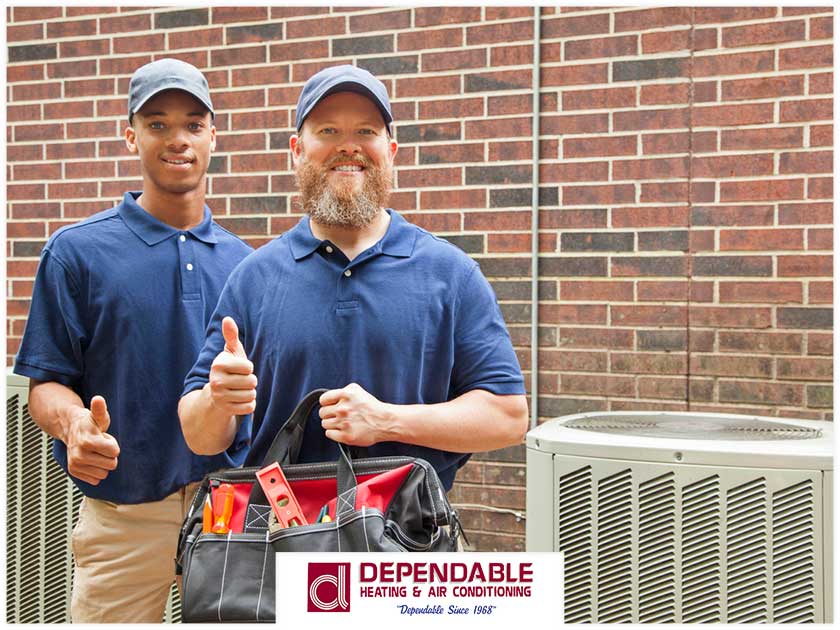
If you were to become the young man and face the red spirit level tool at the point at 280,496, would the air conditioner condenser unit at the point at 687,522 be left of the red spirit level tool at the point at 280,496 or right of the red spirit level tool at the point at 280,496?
left

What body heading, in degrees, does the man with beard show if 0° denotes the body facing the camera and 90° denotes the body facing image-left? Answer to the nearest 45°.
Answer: approximately 0°

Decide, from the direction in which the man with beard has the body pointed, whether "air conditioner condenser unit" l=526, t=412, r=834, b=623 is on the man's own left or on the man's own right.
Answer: on the man's own left
